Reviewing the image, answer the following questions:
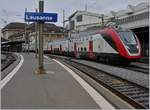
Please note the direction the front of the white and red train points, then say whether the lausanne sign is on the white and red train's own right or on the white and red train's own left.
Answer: on the white and red train's own right

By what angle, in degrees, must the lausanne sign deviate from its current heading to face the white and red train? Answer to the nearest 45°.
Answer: approximately 135° to its left

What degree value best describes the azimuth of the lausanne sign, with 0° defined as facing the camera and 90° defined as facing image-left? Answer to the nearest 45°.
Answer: approximately 0°

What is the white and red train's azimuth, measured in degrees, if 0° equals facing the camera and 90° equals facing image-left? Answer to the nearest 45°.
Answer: approximately 315°

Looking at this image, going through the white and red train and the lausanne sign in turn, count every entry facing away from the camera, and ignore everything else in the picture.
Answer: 0
